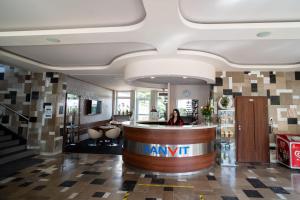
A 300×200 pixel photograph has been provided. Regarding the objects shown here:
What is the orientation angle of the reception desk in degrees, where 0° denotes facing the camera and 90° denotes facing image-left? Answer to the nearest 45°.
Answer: approximately 0°

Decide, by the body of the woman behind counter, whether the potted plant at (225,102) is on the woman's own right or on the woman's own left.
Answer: on the woman's own left

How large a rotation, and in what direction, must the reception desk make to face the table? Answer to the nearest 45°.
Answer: approximately 135° to its right

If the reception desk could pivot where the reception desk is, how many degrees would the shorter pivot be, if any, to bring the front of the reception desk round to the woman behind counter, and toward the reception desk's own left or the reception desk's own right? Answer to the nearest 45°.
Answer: approximately 180°

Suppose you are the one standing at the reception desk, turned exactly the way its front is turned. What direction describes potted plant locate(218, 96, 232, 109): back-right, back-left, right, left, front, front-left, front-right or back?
back-left

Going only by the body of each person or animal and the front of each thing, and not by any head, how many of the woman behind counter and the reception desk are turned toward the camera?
2

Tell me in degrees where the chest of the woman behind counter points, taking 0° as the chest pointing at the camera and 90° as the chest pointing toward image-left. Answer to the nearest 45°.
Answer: approximately 0°

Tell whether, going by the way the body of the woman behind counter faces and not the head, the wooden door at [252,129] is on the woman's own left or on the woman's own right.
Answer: on the woman's own left
